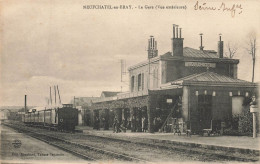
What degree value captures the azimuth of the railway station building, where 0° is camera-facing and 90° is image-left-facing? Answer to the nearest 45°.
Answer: approximately 45°
